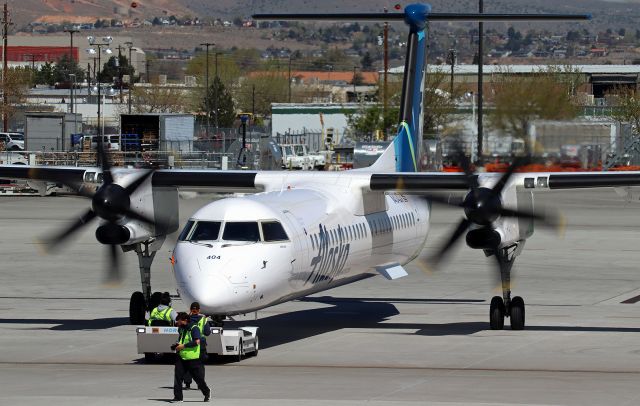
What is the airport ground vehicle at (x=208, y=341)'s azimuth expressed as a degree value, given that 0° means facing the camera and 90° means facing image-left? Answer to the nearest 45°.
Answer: approximately 45°

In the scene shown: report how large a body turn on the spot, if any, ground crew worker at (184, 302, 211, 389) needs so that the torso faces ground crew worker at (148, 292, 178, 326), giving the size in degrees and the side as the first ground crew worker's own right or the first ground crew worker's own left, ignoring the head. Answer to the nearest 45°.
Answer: approximately 135° to the first ground crew worker's own right

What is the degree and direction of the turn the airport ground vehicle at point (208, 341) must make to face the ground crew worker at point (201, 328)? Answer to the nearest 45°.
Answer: approximately 45° to its left

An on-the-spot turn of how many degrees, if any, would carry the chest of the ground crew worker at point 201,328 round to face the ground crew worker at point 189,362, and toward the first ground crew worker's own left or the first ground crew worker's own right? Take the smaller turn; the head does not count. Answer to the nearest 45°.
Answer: approximately 45° to the first ground crew worker's own left

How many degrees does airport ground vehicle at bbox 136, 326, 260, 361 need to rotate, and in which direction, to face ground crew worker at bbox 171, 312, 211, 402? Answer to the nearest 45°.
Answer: approximately 45° to its left

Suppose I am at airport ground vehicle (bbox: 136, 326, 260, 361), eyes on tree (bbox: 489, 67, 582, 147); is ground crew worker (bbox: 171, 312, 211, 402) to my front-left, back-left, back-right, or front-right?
back-right

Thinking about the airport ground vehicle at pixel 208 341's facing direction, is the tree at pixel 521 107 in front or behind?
behind

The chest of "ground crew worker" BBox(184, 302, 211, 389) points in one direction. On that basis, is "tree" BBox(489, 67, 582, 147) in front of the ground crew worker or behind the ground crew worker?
behind
